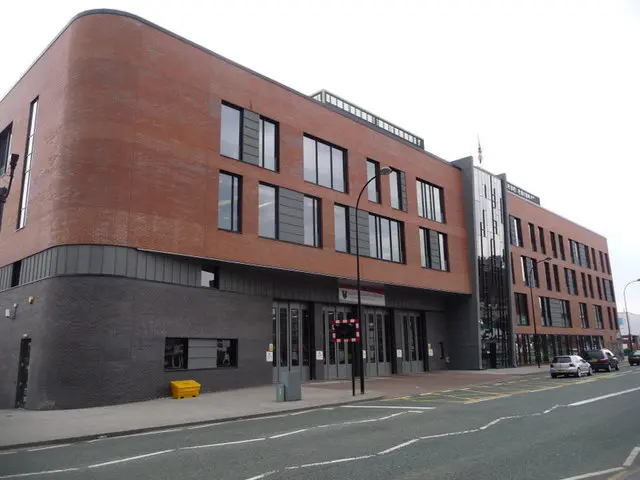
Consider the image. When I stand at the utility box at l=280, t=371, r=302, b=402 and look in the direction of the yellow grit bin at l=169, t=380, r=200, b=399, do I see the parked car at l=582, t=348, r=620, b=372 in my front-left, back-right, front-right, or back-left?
back-right

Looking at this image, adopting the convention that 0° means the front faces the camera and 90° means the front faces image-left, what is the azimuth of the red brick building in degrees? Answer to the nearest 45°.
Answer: approximately 315°

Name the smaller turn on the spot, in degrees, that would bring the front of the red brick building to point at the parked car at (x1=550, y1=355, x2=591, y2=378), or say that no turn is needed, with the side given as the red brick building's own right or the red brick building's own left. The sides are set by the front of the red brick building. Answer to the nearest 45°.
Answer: approximately 90° to the red brick building's own left

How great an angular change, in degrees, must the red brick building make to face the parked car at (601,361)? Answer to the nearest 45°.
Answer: approximately 90° to its left
